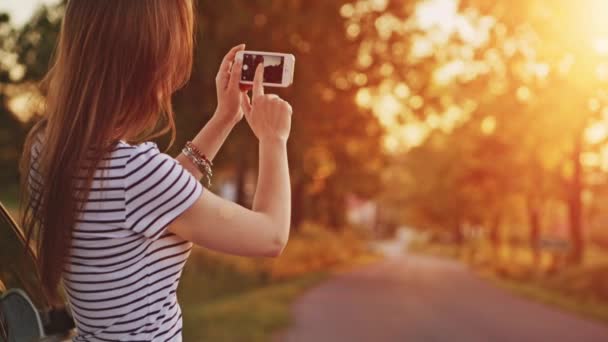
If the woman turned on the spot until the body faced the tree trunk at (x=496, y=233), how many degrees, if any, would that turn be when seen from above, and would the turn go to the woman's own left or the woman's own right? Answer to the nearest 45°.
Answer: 0° — they already face it

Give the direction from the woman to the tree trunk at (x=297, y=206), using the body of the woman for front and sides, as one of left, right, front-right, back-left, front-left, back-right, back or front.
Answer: front-left

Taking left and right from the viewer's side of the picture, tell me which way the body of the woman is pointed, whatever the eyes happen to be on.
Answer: facing away from the viewer and to the right of the viewer

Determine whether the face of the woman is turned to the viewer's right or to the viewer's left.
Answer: to the viewer's right

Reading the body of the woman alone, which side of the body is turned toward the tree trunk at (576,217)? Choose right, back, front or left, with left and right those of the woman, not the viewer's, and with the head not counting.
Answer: front
